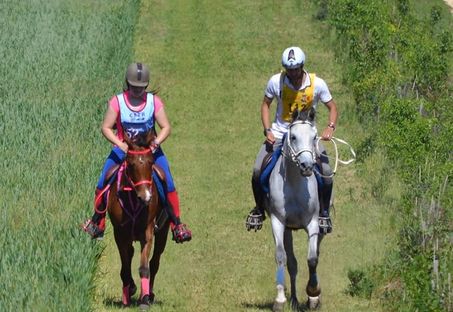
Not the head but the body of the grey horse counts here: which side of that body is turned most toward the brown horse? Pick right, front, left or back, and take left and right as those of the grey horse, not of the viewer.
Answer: right

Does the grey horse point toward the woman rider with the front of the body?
no

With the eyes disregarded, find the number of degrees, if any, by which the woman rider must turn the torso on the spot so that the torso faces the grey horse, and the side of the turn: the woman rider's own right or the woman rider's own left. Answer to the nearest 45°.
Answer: approximately 90° to the woman rider's own left

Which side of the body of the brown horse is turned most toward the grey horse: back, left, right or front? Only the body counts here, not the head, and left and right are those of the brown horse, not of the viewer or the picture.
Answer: left

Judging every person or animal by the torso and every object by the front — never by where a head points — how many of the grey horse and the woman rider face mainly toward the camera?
2

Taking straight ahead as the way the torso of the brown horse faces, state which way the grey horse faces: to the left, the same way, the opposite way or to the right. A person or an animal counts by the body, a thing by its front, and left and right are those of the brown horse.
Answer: the same way

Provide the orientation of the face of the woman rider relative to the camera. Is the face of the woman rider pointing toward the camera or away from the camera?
toward the camera

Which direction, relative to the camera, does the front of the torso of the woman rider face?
toward the camera

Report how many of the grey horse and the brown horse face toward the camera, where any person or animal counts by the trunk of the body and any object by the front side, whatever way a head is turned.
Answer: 2

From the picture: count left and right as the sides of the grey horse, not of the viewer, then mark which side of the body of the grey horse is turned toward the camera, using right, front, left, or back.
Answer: front
